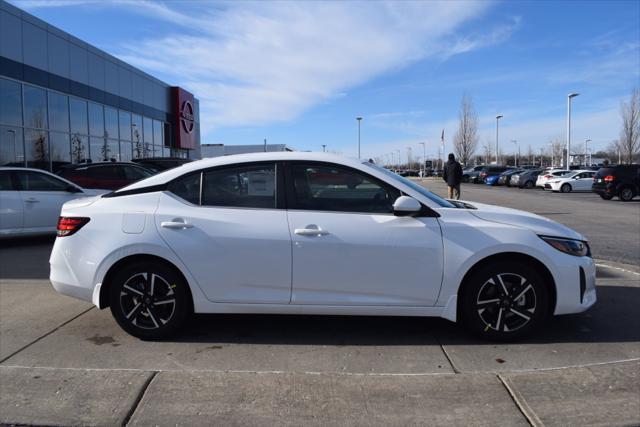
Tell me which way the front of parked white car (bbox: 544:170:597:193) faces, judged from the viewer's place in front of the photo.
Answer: facing the viewer and to the left of the viewer

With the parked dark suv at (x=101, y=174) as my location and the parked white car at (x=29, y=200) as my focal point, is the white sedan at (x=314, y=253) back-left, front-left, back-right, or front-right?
front-left

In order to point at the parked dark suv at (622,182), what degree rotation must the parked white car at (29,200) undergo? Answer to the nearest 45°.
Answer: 0° — it already faces it

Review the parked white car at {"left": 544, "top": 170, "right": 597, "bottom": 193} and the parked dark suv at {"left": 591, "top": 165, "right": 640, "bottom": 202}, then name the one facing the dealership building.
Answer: the parked white car

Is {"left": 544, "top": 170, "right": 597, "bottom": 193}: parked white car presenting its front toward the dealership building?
yes

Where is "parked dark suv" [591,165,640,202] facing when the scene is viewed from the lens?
facing away from the viewer and to the right of the viewer

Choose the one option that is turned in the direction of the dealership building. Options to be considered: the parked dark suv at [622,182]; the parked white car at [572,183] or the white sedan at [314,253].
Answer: the parked white car

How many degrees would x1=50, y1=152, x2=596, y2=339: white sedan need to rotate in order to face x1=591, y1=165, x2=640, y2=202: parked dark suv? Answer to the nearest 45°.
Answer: approximately 45° to its left

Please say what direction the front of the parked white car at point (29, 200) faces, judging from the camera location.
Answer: facing to the right of the viewer

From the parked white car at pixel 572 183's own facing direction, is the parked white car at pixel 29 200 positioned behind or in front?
in front

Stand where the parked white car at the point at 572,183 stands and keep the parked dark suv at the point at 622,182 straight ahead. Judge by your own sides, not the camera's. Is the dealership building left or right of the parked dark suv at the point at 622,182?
right

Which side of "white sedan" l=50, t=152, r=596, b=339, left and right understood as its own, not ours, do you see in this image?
right
